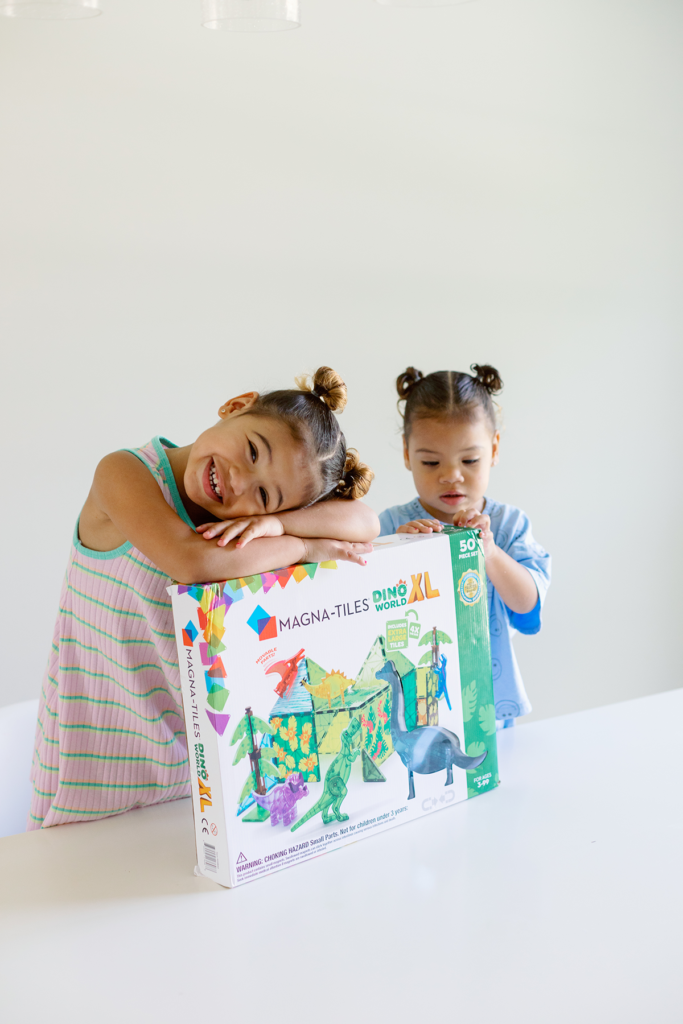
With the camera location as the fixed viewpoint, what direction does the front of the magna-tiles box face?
facing the viewer and to the right of the viewer

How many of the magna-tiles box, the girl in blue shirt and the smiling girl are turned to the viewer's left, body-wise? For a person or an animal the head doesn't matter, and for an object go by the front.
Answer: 0

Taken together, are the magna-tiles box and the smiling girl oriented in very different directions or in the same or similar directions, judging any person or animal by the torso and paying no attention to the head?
same or similar directions

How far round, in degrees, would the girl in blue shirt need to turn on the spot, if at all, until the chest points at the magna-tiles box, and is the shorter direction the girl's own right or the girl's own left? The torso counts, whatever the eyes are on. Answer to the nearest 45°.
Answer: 0° — they already face it

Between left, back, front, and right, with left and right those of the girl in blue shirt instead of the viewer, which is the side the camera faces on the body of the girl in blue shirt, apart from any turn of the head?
front

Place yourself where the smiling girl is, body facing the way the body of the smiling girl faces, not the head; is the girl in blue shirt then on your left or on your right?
on your left

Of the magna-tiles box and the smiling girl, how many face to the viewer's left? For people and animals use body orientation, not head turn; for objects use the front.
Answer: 0

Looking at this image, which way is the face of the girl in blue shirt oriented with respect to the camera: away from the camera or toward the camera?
toward the camera
